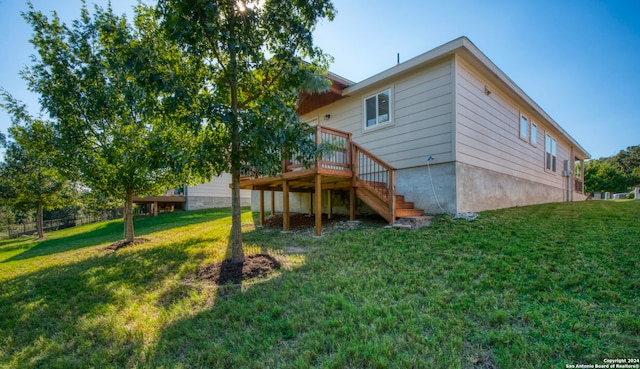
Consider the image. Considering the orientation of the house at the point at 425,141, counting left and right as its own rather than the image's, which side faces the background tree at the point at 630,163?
front

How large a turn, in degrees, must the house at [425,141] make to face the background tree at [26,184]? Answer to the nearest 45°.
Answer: approximately 135° to its left

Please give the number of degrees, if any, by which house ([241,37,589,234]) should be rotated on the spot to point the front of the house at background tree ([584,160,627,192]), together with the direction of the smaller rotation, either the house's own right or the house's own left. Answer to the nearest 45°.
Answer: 0° — it already faces it

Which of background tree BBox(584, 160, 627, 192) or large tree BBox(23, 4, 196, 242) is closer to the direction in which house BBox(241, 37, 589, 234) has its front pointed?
the background tree

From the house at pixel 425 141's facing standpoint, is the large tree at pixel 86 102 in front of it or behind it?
behind

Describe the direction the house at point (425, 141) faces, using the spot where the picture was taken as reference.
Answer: facing away from the viewer and to the right of the viewer

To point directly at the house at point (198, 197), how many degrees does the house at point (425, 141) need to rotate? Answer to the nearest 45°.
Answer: approximately 90° to its left
